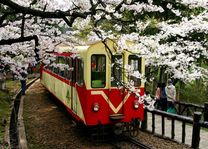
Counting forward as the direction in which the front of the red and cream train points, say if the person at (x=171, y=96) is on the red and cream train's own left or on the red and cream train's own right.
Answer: on the red and cream train's own left

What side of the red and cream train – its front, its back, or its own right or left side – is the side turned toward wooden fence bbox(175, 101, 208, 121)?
left

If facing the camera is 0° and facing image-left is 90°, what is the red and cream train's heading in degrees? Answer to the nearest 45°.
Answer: approximately 315°
